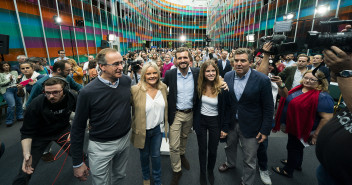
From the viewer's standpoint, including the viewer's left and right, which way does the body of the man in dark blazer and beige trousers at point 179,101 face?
facing the viewer

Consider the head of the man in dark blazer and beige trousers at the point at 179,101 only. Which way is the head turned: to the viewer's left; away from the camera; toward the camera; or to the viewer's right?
toward the camera

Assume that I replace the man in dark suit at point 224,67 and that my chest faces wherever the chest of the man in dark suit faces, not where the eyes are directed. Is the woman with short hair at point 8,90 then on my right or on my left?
on my right

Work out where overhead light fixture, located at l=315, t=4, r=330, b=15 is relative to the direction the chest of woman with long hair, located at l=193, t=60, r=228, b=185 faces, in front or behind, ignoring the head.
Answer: behind

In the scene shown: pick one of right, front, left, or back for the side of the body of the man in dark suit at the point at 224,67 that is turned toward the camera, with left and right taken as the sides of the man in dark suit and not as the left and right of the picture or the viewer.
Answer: front

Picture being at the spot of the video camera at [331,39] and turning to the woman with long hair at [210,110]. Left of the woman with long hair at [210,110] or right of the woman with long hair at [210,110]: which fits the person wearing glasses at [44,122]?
left

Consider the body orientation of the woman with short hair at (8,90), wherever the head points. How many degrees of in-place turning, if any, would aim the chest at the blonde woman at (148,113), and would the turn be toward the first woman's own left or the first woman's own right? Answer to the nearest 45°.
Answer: approximately 45° to the first woman's own right

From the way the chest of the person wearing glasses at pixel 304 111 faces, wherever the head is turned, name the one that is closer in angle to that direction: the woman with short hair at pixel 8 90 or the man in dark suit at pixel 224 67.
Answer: the woman with short hair

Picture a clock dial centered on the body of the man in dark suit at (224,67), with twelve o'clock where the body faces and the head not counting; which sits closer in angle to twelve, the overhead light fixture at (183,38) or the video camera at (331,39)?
the video camera

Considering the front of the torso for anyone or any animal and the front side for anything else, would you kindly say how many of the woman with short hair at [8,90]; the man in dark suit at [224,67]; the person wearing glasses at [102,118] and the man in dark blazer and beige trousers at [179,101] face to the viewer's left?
0

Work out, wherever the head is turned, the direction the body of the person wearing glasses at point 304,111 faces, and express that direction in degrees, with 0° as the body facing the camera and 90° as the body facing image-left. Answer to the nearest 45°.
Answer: approximately 45°

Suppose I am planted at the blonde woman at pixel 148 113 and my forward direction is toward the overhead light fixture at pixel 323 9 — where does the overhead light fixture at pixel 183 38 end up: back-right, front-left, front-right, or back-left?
front-left

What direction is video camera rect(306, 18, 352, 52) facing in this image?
to the viewer's left

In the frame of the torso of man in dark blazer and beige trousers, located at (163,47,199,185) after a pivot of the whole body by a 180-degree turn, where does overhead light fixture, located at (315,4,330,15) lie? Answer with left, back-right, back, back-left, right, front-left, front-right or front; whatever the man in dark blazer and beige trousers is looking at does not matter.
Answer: front-right

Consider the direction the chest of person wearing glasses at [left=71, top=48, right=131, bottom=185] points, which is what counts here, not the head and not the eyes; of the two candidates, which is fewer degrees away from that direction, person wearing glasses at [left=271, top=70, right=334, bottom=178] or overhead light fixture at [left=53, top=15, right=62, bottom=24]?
the person wearing glasses

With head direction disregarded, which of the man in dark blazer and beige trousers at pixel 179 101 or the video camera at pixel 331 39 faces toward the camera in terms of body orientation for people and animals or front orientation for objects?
the man in dark blazer and beige trousers

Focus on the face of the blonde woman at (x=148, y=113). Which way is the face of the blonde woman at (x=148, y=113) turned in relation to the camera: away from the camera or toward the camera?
toward the camera
